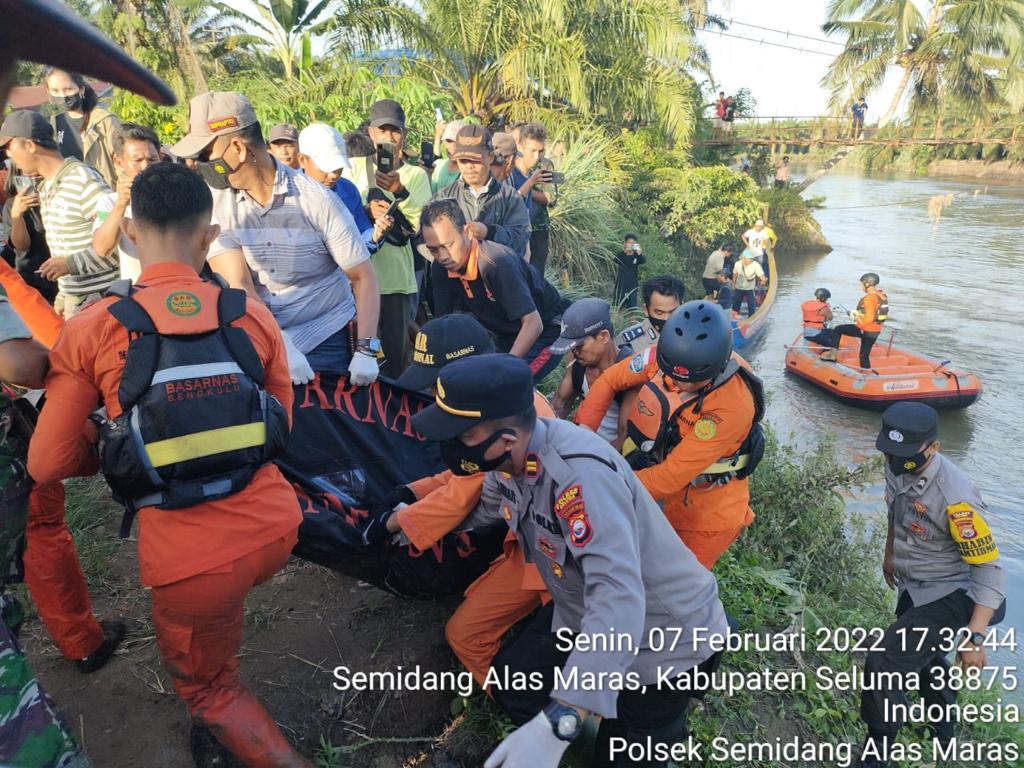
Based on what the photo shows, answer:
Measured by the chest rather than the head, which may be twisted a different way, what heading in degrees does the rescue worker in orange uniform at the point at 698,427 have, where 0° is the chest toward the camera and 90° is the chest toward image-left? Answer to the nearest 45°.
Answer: approximately 45°

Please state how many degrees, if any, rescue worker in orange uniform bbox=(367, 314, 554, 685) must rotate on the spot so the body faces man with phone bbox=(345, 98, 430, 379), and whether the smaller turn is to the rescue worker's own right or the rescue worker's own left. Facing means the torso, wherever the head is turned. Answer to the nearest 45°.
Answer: approximately 90° to the rescue worker's own right

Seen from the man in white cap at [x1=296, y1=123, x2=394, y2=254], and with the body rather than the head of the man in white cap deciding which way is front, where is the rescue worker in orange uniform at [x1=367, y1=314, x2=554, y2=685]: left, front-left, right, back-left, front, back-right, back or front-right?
front-right

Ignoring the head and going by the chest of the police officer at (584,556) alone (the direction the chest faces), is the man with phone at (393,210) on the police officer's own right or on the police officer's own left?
on the police officer's own right

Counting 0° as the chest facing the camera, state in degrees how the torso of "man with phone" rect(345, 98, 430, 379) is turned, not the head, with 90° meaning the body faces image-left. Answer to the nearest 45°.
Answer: approximately 0°

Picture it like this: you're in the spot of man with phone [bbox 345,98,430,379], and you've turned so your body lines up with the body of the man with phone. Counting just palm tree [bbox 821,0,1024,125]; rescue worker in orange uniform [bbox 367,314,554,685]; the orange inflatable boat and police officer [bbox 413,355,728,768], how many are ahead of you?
2

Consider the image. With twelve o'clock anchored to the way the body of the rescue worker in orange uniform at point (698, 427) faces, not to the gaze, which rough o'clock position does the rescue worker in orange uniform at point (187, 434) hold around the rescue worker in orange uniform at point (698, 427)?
the rescue worker in orange uniform at point (187, 434) is roughly at 12 o'clock from the rescue worker in orange uniform at point (698, 427).

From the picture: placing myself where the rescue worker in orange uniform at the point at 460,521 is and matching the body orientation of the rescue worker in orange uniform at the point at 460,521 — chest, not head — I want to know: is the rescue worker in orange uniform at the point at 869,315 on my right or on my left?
on my right

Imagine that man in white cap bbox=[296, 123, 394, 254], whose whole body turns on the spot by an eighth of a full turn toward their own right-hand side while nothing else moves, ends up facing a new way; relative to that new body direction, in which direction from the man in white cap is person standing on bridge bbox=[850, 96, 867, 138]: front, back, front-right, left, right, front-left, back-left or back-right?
back-left

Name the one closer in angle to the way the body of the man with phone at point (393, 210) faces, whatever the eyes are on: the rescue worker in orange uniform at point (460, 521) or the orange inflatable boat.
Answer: the rescue worker in orange uniform

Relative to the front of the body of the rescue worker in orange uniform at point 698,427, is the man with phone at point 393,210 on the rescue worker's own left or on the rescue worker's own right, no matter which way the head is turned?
on the rescue worker's own right
